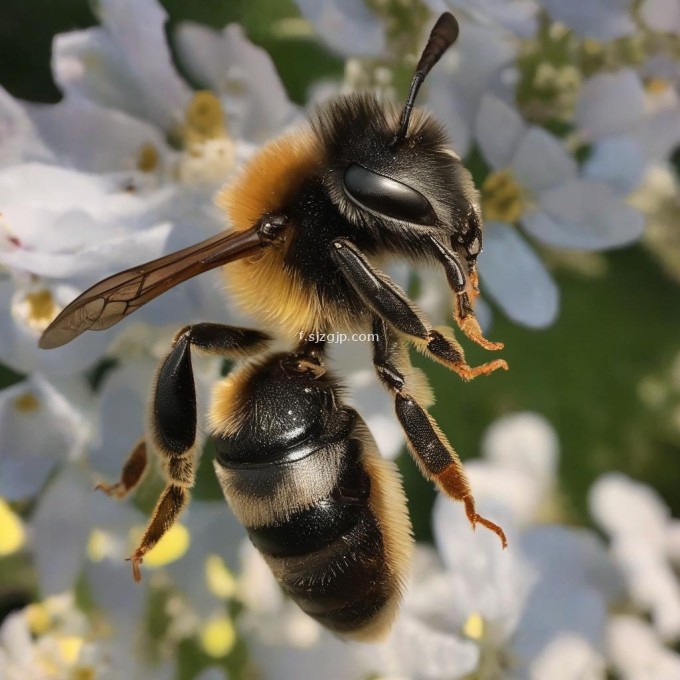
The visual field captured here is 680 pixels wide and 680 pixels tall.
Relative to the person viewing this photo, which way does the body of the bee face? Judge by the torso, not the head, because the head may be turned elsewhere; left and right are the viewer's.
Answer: facing to the right of the viewer
